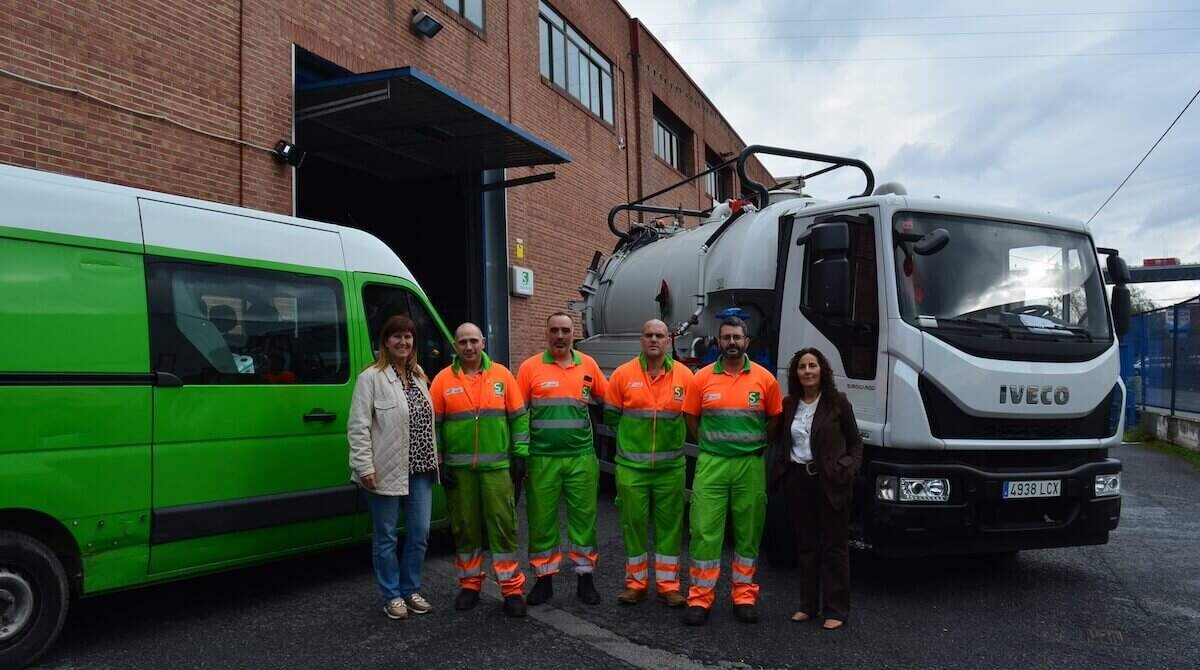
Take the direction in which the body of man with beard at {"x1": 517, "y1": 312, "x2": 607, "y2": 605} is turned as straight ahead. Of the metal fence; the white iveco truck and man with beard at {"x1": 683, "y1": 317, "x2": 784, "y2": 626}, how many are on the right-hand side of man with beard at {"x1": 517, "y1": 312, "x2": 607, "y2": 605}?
0

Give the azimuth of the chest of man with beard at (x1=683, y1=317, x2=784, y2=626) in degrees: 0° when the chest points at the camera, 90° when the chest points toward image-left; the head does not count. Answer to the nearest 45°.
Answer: approximately 0°

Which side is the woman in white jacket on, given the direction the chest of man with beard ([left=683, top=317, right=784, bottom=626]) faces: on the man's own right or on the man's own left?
on the man's own right

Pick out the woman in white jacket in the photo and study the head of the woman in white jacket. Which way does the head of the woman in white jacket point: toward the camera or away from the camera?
toward the camera

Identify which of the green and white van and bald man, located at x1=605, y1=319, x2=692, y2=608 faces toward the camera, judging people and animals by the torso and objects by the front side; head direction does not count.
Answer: the bald man

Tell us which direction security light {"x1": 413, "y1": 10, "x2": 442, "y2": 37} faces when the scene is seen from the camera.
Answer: facing the viewer and to the right of the viewer

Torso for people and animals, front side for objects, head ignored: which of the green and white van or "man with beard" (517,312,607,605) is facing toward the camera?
the man with beard

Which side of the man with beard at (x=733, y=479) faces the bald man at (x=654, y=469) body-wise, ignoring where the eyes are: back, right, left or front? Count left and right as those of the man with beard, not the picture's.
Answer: right

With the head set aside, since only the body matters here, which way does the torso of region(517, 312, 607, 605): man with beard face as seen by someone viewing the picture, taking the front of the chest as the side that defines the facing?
toward the camera

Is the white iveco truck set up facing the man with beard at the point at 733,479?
no

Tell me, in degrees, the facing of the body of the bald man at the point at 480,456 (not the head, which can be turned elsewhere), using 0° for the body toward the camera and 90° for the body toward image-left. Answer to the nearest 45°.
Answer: approximately 0°

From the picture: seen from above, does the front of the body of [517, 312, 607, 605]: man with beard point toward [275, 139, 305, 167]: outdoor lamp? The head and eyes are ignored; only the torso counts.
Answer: no

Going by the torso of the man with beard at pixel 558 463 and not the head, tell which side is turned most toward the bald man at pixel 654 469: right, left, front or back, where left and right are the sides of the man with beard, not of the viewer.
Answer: left

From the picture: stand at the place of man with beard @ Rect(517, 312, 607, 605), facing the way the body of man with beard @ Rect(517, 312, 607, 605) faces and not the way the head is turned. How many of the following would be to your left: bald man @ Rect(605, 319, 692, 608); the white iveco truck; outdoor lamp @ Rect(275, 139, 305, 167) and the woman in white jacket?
2

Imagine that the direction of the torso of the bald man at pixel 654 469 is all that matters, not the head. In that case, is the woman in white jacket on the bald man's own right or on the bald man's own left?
on the bald man's own right

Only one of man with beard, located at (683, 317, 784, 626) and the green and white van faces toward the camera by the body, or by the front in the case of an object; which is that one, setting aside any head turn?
the man with beard

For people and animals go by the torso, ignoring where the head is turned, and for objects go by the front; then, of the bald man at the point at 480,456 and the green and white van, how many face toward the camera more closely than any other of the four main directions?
1

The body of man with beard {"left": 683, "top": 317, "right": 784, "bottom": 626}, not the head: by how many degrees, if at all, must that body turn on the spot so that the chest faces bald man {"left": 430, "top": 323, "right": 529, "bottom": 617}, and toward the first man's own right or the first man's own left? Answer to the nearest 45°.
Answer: approximately 90° to the first man's own right
